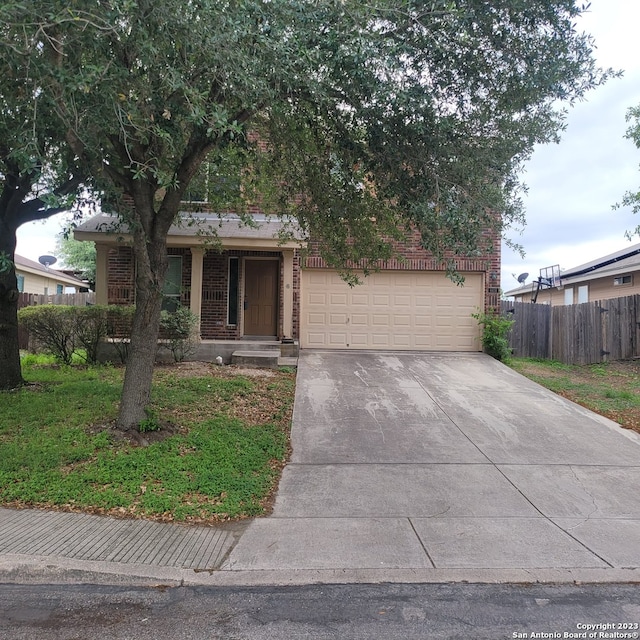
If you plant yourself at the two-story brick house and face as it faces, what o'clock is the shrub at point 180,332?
The shrub is roughly at 2 o'clock from the two-story brick house.

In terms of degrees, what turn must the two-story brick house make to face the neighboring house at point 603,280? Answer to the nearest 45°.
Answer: approximately 135° to its left

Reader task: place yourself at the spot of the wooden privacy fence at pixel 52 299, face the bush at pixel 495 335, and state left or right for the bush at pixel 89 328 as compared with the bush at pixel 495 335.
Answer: right

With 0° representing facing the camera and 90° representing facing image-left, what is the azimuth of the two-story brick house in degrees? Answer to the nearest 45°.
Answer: approximately 0°

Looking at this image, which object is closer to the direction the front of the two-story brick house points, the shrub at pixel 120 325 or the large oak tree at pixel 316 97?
the large oak tree

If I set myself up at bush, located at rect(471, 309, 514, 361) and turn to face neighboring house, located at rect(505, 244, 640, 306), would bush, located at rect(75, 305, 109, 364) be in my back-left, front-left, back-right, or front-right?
back-left

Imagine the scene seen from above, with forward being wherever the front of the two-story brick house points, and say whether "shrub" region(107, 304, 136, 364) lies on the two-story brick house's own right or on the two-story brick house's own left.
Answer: on the two-story brick house's own right

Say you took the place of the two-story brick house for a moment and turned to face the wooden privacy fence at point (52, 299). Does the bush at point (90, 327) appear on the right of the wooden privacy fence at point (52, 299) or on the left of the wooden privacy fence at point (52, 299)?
left

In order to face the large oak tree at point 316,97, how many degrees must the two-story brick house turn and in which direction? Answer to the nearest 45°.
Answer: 0° — it already faces it

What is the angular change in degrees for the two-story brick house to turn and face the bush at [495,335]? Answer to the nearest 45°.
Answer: approximately 90° to its left

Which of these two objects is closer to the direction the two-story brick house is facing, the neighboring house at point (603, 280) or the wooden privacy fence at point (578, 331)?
the wooden privacy fence

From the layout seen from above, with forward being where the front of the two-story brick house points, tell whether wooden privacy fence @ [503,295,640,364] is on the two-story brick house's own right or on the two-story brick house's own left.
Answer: on the two-story brick house's own left
